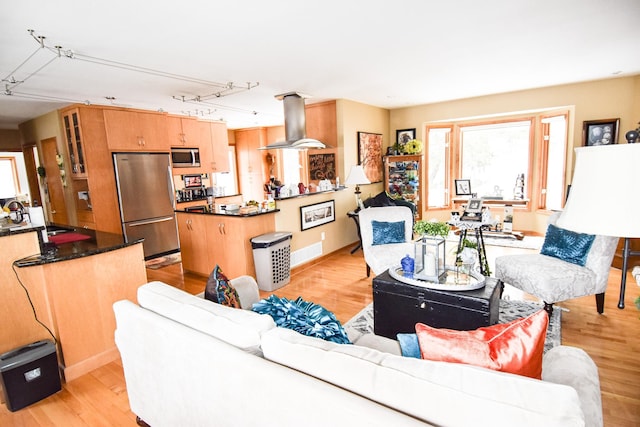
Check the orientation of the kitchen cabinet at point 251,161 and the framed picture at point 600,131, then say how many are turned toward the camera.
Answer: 2

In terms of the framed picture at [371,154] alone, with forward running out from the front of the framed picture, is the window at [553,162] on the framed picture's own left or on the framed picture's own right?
on the framed picture's own left

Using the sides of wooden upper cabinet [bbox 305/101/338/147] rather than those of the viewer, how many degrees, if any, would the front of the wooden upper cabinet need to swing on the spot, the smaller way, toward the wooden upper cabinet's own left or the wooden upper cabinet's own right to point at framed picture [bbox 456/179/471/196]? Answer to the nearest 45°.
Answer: approximately 135° to the wooden upper cabinet's own left

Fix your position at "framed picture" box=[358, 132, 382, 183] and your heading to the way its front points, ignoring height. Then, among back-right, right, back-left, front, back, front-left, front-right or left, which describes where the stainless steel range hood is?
right

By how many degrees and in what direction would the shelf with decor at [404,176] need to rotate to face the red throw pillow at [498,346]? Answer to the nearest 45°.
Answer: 0° — it already faces it

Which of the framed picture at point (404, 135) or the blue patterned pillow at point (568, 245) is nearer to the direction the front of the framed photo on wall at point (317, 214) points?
the blue patterned pillow

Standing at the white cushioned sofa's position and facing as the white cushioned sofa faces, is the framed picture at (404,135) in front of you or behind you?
in front

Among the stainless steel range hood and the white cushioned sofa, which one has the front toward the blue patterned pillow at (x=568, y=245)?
the white cushioned sofa

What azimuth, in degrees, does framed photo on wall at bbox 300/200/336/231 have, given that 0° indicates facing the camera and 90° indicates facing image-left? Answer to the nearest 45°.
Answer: approximately 315°
